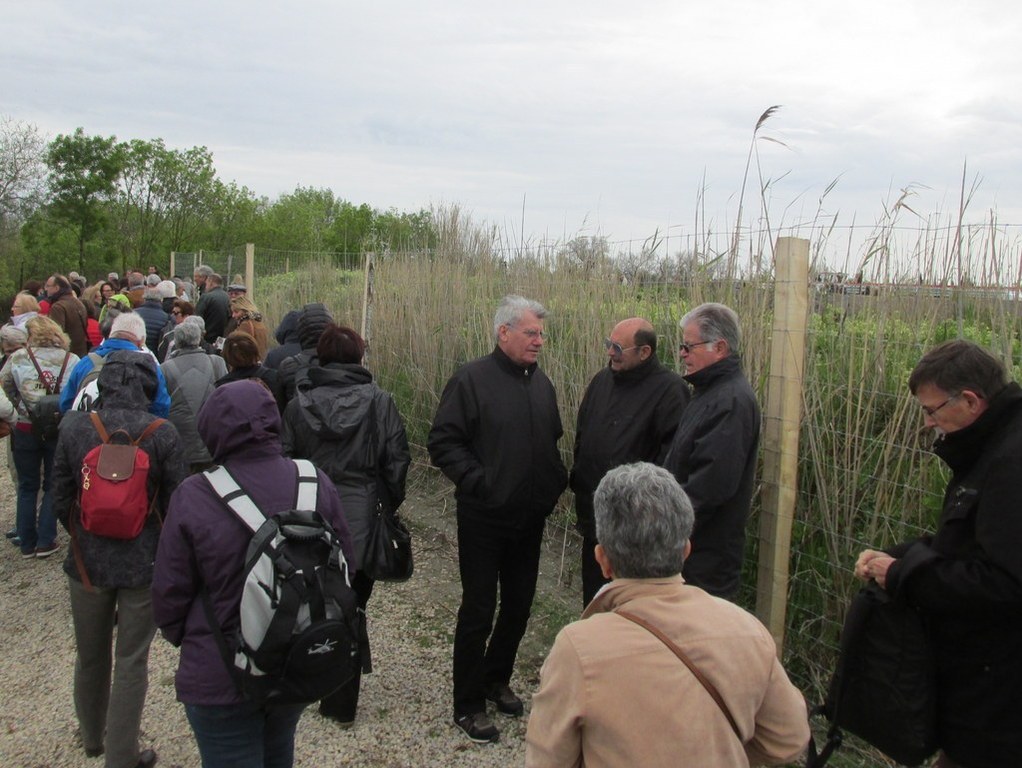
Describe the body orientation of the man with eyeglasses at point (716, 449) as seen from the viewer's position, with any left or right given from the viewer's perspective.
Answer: facing to the left of the viewer

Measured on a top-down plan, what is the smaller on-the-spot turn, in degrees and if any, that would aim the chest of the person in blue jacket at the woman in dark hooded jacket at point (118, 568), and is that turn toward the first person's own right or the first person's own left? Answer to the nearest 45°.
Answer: approximately 180°

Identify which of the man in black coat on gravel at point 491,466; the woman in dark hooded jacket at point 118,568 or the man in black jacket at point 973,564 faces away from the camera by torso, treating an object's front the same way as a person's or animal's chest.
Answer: the woman in dark hooded jacket

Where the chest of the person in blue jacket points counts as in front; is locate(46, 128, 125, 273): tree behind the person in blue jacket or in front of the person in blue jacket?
in front

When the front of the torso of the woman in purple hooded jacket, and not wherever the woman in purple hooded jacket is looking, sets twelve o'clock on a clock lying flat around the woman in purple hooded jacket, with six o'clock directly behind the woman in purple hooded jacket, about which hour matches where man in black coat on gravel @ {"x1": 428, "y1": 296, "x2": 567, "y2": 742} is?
The man in black coat on gravel is roughly at 3 o'clock from the woman in purple hooded jacket.

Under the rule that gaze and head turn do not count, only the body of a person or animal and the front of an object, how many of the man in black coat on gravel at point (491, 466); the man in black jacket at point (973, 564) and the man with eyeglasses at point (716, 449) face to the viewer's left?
2

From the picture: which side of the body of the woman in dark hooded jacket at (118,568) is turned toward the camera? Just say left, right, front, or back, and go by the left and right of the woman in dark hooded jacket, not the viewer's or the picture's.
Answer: back

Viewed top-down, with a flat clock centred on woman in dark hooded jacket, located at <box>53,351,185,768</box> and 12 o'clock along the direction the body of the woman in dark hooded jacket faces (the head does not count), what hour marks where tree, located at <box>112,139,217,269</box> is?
The tree is roughly at 12 o'clock from the woman in dark hooded jacket.

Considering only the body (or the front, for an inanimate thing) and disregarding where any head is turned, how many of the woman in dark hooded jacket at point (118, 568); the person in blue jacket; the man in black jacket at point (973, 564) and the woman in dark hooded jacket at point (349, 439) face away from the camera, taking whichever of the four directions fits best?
3

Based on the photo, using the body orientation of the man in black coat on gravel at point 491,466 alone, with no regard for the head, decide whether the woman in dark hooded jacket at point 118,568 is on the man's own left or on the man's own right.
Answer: on the man's own right

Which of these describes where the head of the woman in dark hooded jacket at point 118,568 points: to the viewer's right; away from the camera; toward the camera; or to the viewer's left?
away from the camera

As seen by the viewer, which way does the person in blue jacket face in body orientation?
away from the camera

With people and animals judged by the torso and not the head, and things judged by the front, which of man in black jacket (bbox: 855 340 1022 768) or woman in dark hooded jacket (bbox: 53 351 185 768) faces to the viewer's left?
the man in black jacket

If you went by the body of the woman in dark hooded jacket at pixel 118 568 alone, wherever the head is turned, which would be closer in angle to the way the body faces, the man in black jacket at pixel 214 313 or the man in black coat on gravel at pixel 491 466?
the man in black jacket

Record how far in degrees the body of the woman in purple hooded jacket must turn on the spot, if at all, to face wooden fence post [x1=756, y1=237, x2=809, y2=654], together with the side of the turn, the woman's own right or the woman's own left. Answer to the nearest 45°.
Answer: approximately 45° to the woman's own right

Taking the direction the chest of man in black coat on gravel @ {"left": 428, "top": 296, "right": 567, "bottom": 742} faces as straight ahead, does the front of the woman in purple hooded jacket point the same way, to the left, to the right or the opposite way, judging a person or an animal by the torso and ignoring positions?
the opposite way

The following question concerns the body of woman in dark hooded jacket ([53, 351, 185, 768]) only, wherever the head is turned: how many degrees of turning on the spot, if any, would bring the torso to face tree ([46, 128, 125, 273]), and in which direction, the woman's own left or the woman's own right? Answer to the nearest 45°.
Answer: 0° — they already face it

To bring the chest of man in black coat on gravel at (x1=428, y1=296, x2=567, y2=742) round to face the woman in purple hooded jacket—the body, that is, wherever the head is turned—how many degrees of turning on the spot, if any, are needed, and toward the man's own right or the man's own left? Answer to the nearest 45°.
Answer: approximately 90° to the man's own right
